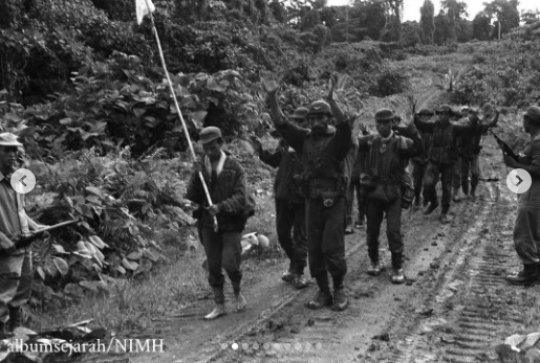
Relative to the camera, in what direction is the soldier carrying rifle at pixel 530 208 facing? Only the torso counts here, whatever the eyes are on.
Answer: to the viewer's left

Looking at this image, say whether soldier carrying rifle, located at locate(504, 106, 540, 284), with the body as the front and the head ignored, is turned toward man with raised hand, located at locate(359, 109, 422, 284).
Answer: yes

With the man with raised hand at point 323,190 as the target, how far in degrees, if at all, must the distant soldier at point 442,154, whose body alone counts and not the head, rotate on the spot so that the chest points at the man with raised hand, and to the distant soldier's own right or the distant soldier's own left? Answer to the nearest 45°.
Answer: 0° — they already face them

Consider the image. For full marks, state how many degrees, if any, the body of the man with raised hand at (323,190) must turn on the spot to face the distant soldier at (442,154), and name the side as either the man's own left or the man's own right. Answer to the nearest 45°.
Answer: approximately 135° to the man's own left

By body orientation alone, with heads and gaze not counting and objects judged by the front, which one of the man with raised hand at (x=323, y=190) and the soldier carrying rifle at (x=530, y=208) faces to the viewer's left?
the soldier carrying rifle

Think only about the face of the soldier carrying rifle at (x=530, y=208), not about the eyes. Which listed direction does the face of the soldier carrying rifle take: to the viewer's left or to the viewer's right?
to the viewer's left

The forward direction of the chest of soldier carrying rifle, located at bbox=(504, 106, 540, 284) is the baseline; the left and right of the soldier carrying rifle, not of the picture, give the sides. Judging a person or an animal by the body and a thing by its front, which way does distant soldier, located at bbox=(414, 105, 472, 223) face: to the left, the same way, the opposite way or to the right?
to the left

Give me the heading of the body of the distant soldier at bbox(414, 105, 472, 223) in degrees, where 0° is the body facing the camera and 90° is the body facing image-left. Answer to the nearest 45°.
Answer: approximately 0°

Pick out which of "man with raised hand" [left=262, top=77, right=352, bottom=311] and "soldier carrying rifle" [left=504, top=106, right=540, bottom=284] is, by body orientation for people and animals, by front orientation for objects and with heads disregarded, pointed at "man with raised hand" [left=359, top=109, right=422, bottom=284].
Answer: the soldier carrying rifle

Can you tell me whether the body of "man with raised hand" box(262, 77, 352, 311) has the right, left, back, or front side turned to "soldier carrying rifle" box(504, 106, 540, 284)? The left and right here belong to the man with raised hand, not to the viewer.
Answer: left
